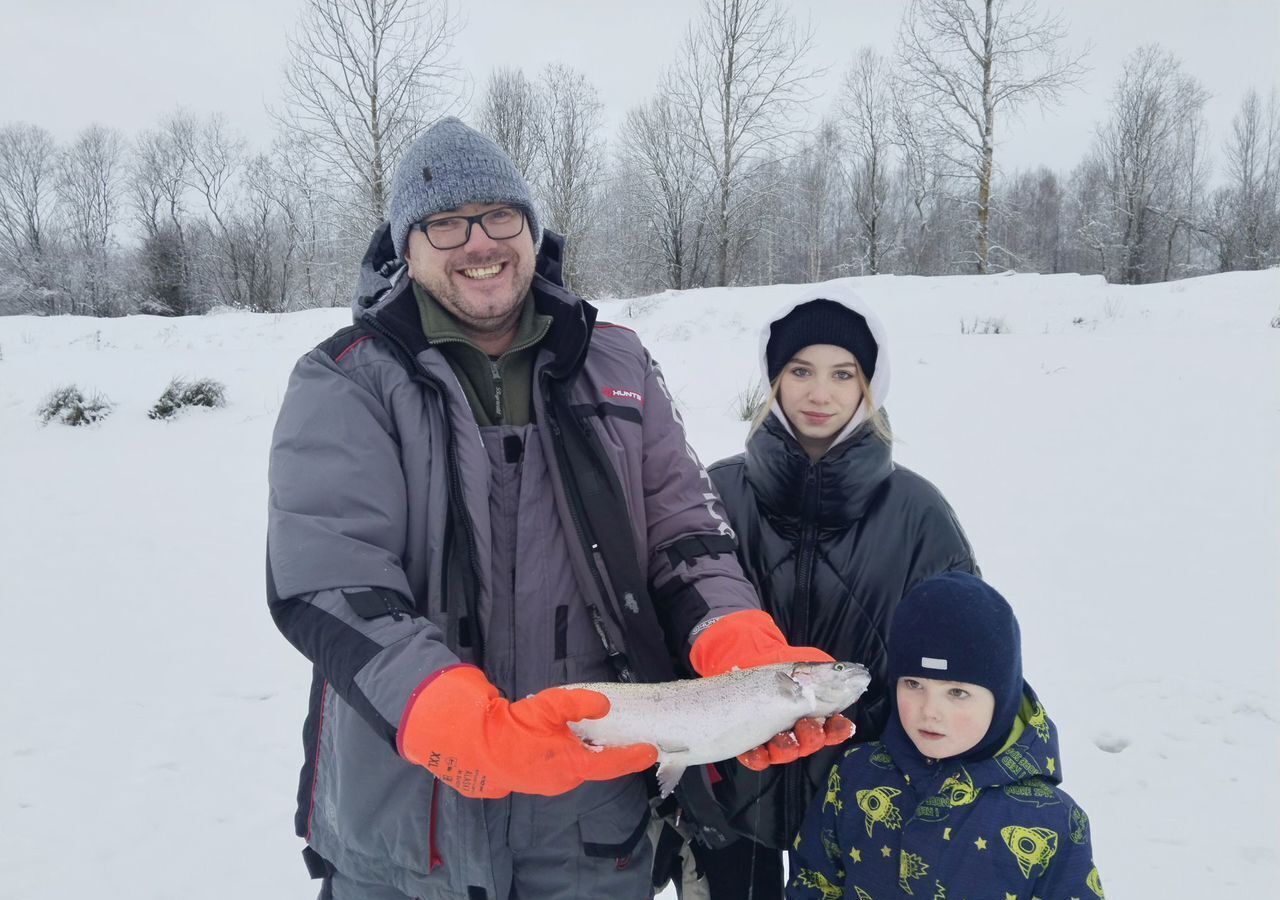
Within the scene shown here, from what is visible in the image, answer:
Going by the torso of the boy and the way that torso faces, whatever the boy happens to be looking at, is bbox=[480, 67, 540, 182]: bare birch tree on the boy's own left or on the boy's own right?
on the boy's own right

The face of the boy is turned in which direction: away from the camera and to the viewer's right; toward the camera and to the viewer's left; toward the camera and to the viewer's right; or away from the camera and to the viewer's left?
toward the camera and to the viewer's left

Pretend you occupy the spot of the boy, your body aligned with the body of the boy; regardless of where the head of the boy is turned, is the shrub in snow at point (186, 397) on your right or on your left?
on your right

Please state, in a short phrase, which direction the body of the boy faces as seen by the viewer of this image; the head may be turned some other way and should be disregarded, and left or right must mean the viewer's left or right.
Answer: facing the viewer and to the left of the viewer

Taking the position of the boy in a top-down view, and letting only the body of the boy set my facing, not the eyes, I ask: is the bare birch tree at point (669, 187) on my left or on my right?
on my right

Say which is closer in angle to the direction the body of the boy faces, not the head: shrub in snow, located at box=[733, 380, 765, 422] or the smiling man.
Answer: the smiling man

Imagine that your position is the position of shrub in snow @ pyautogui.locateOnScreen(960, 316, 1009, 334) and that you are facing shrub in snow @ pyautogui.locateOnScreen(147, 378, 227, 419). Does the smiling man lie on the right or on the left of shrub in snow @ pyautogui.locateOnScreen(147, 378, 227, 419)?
left
